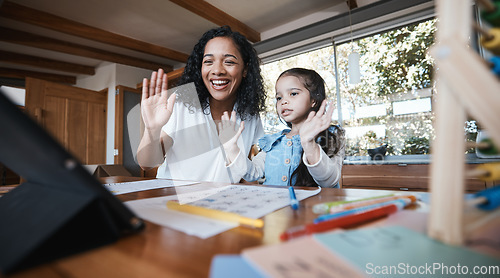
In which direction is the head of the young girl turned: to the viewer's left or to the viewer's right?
to the viewer's left

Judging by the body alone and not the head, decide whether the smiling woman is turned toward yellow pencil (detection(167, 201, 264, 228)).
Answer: yes

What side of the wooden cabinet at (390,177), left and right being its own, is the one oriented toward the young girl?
front

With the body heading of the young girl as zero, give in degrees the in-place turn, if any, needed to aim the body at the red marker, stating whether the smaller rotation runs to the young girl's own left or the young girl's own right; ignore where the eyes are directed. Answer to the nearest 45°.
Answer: approximately 45° to the young girl's own left

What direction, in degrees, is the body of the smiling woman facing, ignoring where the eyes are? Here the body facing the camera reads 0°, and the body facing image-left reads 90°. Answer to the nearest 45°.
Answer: approximately 0°

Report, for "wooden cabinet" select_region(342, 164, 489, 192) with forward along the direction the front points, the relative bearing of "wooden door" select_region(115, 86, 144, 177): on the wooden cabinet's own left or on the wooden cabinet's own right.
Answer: on the wooden cabinet's own right

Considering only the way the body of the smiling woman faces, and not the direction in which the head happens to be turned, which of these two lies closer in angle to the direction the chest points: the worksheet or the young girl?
the worksheet

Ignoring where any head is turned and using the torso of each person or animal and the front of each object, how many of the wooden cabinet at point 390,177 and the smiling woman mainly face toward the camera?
2

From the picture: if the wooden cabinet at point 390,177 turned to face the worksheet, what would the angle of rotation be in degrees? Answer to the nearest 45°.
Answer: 0° — it already faces it

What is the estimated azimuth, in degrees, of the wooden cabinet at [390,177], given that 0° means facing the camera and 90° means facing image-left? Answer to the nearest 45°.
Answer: approximately 0°

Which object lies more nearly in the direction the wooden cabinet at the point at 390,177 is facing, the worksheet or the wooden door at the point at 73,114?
the worksheet
